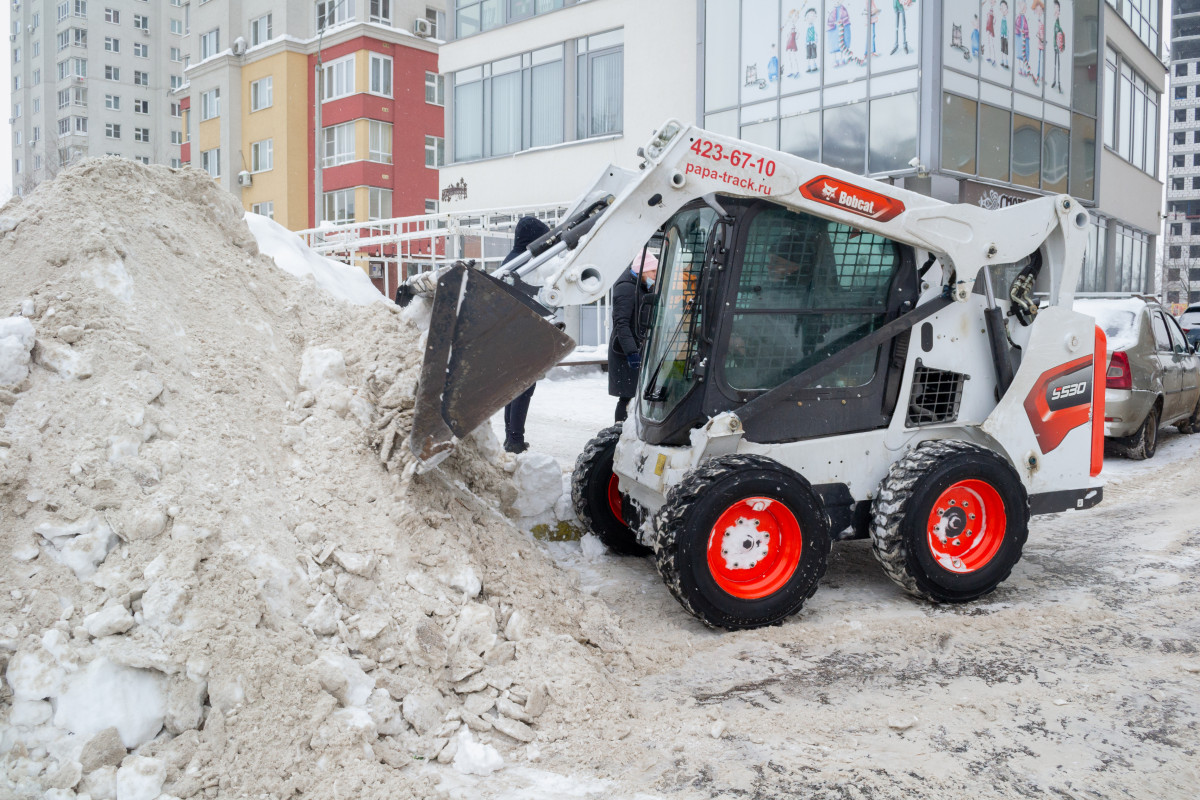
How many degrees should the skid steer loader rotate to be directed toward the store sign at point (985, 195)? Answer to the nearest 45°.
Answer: approximately 135° to its right

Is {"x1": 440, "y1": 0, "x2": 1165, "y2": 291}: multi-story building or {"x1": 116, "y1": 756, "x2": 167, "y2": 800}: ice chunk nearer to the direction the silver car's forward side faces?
the multi-story building

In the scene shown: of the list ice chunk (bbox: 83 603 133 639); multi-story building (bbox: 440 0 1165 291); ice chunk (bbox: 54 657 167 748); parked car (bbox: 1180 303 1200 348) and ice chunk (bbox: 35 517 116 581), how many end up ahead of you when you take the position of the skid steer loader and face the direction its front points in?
3

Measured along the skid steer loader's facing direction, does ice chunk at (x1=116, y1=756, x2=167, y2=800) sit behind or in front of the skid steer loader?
in front

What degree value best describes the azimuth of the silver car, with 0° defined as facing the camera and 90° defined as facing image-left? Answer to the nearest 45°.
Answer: approximately 225°

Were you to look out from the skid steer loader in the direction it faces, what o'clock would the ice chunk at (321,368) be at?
The ice chunk is roughly at 1 o'clock from the skid steer loader.

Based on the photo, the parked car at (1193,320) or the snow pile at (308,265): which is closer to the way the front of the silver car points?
the parked car

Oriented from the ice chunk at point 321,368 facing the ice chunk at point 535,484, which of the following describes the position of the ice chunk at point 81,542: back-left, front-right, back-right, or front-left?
back-right

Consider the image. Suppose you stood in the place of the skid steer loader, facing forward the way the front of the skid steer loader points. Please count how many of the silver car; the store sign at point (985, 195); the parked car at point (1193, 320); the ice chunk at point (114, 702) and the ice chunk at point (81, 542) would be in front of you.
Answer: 2

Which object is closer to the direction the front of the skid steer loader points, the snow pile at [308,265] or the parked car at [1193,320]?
the snow pile

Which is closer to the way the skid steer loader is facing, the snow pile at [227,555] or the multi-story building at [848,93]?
the snow pile

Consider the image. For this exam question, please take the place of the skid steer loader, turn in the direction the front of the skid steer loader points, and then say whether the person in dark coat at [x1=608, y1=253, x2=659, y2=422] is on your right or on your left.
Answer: on your right

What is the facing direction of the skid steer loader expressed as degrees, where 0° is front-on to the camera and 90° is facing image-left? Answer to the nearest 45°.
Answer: approximately 45°

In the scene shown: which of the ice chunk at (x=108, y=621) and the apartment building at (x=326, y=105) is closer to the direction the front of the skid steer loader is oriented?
the ice chunk

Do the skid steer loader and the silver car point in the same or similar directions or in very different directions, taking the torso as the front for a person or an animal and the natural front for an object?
very different directions

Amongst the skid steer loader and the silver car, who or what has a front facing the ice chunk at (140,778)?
the skid steer loader
